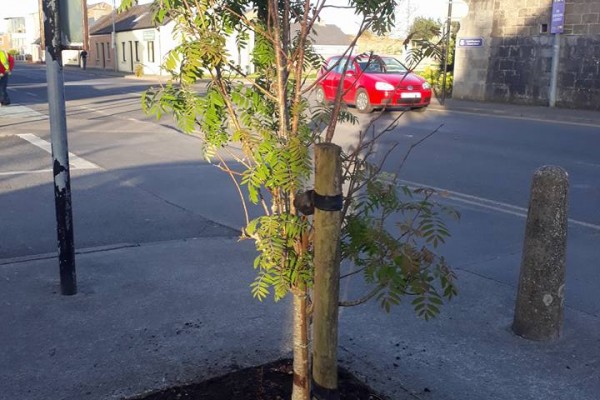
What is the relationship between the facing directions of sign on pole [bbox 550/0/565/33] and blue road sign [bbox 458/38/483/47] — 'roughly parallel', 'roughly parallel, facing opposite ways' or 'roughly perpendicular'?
roughly parallel

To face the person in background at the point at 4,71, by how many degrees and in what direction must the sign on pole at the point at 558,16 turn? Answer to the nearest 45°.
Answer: approximately 90° to its right

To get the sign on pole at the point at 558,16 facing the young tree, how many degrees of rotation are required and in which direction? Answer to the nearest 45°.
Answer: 0° — it already faces it

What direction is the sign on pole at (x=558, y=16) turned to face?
toward the camera

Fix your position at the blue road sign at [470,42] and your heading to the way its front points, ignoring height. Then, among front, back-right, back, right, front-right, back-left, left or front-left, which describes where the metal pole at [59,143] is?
front

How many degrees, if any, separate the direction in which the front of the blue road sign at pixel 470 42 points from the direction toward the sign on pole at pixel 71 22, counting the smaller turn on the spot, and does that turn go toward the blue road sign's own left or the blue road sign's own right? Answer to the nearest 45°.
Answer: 0° — it already faces it

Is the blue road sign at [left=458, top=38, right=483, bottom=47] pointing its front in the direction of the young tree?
yes

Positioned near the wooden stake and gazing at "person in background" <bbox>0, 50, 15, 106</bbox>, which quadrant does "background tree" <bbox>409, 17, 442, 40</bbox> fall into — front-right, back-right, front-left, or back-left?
front-right

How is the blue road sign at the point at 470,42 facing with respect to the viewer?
toward the camera

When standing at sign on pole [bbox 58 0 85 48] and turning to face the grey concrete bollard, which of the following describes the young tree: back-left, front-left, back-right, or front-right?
front-right

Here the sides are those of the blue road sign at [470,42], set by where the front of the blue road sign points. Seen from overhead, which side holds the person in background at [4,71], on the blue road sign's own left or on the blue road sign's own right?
on the blue road sign's own right

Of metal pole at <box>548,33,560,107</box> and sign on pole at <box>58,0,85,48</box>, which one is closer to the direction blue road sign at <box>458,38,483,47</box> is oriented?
the sign on pole

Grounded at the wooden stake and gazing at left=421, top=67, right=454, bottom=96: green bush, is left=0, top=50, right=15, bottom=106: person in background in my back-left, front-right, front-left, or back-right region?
front-left

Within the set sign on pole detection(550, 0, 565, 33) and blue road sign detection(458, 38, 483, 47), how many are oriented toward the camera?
2

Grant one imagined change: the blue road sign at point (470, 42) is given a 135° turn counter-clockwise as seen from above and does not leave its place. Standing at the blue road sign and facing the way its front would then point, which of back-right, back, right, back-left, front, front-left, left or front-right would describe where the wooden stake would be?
back-right
